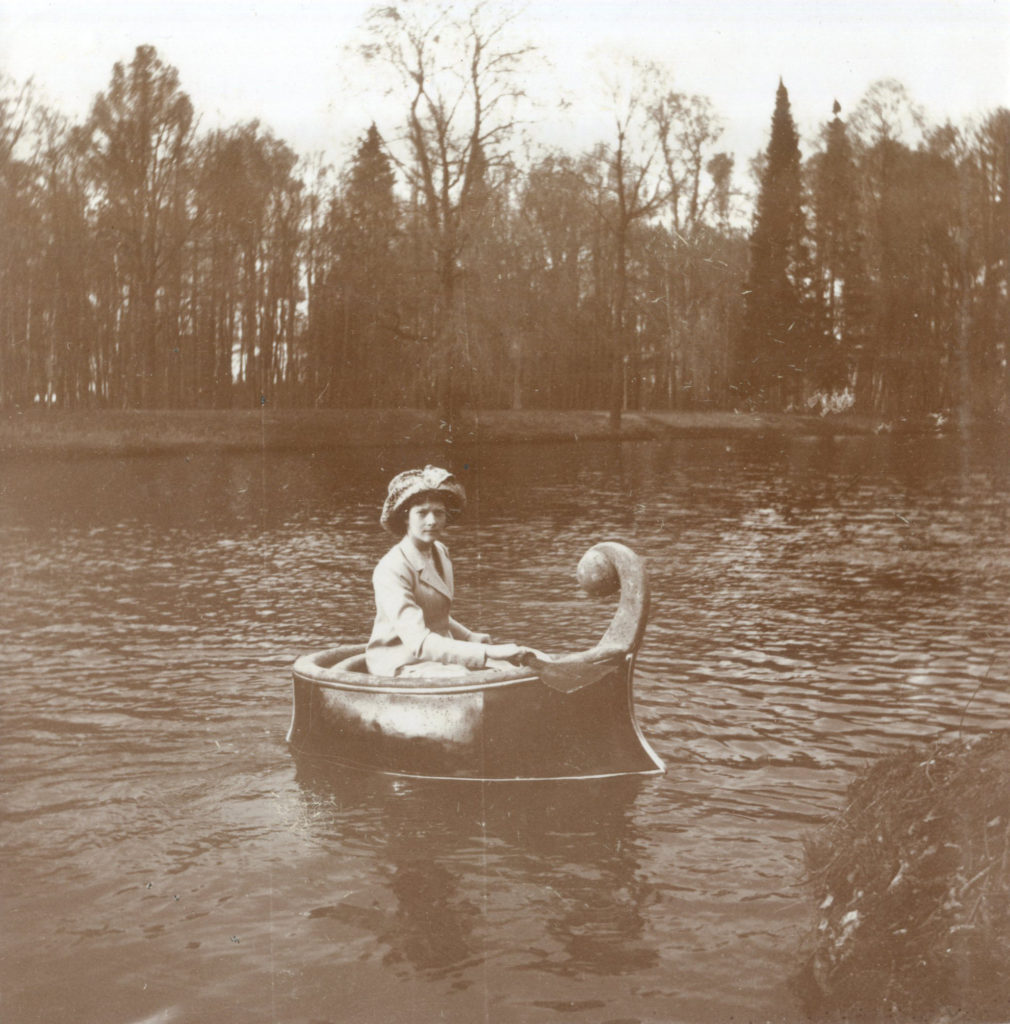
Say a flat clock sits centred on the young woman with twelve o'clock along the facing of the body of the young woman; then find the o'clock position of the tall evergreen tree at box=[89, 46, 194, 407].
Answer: The tall evergreen tree is roughly at 7 o'clock from the young woman.

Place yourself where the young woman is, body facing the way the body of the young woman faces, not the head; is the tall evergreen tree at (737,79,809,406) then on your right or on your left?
on your left

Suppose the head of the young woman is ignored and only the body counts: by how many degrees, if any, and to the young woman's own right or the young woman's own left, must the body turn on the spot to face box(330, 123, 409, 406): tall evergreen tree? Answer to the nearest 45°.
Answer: approximately 135° to the young woman's own left

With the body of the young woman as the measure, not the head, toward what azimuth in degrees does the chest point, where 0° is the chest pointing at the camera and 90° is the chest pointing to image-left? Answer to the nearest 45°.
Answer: approximately 315°

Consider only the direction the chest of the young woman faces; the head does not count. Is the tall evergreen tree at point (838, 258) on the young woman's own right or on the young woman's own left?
on the young woman's own left
